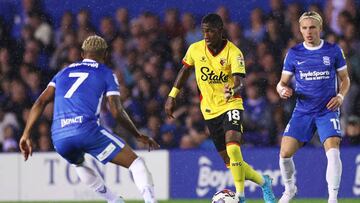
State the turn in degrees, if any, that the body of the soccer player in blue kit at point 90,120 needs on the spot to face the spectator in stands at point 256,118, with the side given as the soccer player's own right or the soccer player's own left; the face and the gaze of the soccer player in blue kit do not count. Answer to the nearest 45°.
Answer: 0° — they already face them

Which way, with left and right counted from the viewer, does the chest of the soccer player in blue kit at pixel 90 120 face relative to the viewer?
facing away from the viewer and to the right of the viewer

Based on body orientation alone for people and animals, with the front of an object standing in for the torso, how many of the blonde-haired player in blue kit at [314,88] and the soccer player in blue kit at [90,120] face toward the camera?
1

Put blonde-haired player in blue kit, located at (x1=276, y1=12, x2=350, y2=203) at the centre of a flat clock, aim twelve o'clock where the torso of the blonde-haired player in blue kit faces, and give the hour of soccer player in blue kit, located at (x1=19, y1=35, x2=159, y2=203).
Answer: The soccer player in blue kit is roughly at 2 o'clock from the blonde-haired player in blue kit.
